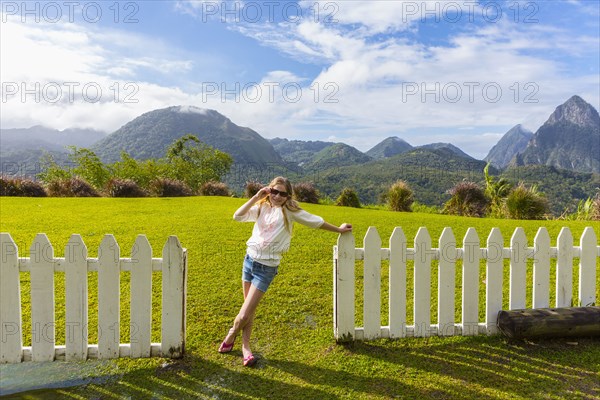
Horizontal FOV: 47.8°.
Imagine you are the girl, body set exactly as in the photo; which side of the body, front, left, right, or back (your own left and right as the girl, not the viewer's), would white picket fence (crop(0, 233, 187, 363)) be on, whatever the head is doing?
right

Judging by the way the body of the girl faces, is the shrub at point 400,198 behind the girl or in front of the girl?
behind

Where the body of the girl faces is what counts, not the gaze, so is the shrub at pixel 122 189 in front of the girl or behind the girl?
behind

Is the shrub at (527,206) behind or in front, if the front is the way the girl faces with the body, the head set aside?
behind

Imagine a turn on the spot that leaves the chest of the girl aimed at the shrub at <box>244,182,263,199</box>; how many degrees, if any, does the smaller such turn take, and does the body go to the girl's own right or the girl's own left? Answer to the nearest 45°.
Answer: approximately 180°

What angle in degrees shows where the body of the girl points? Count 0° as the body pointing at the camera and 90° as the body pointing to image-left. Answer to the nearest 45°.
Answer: approximately 0°

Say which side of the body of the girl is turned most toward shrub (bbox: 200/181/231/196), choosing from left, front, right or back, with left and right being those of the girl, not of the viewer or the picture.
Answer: back
